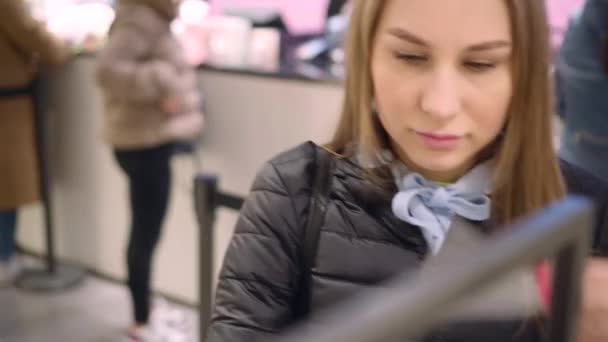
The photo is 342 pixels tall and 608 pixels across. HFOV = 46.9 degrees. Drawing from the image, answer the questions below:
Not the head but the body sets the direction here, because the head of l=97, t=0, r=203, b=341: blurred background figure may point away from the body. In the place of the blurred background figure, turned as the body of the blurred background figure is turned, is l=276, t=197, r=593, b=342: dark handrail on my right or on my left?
on my right

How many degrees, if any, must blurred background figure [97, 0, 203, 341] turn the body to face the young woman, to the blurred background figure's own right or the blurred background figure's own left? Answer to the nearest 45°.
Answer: approximately 90° to the blurred background figure's own right

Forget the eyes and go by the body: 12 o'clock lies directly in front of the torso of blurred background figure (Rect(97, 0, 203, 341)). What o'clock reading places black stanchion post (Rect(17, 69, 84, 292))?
The black stanchion post is roughly at 8 o'clock from the blurred background figure.

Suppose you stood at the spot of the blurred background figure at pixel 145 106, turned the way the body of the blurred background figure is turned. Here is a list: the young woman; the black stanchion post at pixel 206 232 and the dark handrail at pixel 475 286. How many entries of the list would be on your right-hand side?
3

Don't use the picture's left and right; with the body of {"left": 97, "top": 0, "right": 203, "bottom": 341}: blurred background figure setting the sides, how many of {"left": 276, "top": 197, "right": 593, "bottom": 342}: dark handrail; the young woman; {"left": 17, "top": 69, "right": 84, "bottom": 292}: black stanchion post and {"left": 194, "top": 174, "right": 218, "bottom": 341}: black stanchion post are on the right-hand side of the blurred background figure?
3

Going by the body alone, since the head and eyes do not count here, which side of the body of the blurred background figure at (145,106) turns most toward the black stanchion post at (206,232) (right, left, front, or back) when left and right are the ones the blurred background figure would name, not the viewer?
right
